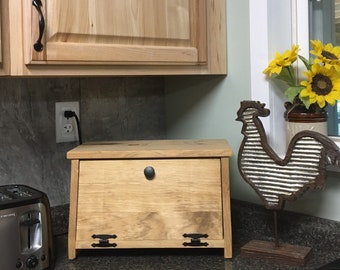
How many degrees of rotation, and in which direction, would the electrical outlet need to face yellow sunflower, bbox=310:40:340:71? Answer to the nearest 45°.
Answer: approximately 45° to its left

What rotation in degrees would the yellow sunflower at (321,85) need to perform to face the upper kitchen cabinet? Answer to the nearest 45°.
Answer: approximately 90° to its right

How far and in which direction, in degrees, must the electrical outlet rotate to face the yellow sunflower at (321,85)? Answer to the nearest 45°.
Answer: approximately 45° to its left

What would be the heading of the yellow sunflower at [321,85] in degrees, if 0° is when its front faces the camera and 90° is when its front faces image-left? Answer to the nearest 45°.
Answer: approximately 0°
